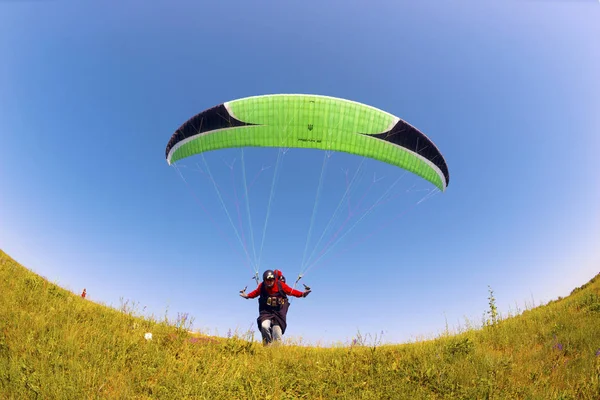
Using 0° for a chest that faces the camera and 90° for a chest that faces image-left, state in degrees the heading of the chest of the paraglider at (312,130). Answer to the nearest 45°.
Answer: approximately 0°
